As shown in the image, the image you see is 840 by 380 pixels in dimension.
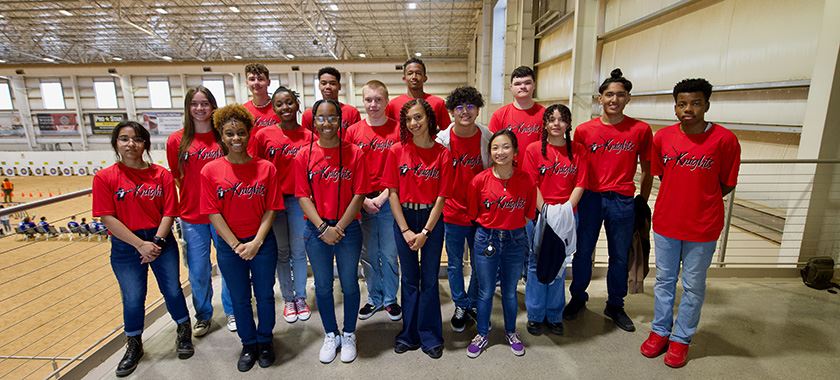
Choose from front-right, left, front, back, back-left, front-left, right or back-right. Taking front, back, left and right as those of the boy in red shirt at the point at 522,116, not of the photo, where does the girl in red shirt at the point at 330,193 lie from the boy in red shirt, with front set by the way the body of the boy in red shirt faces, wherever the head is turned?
front-right

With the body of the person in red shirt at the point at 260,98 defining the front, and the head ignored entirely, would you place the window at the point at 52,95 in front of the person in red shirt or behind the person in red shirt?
behind

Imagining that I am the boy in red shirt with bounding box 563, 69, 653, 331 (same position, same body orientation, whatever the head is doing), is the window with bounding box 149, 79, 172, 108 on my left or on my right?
on my right

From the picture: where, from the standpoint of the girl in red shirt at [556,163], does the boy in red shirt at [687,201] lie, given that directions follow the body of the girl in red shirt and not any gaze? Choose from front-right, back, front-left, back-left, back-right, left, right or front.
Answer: left

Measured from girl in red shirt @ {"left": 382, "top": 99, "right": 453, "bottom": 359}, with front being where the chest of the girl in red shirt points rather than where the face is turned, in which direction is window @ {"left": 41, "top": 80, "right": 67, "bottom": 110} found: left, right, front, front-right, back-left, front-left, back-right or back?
back-right

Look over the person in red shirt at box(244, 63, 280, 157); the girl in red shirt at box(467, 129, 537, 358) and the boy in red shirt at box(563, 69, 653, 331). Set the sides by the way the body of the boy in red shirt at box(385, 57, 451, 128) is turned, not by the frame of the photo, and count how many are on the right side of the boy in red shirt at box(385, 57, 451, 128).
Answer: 1

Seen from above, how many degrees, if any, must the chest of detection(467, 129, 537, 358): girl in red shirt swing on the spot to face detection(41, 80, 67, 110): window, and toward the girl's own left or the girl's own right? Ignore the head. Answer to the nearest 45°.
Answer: approximately 135° to the girl's own right

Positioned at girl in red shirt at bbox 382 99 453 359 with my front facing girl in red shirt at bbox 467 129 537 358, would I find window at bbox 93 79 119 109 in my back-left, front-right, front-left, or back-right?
back-left

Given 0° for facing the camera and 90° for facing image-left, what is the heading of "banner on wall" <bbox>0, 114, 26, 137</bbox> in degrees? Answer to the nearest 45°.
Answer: approximately 0°

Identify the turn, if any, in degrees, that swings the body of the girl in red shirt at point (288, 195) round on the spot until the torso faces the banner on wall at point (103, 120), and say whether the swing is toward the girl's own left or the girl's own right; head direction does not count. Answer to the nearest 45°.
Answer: approximately 180°
